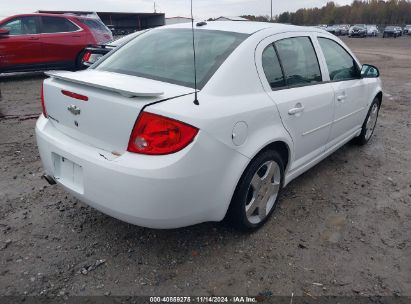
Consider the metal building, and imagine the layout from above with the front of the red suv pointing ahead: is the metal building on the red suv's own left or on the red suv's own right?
on the red suv's own right

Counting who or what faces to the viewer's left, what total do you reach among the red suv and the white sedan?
1

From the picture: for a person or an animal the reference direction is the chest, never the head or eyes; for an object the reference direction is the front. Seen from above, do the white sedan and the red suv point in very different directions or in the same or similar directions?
very different directions

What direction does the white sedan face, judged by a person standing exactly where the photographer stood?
facing away from the viewer and to the right of the viewer

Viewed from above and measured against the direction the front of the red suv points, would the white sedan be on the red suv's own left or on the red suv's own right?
on the red suv's own left

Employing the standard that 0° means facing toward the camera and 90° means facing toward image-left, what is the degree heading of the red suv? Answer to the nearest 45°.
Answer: approximately 90°

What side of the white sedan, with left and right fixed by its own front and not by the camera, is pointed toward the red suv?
left

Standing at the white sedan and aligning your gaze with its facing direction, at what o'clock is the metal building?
The metal building is roughly at 10 o'clock from the white sedan.

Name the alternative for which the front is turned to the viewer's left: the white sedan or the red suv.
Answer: the red suv

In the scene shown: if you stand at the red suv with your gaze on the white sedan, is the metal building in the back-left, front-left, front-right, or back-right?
back-left
